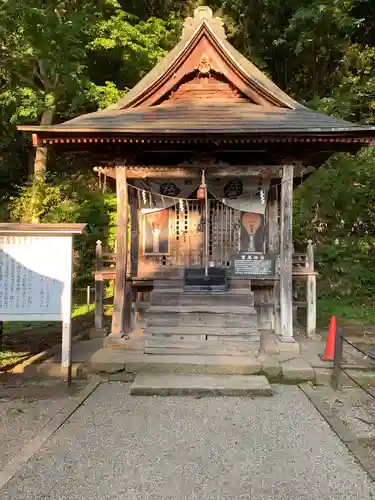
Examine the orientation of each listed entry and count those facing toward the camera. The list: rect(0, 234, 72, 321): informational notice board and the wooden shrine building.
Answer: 2

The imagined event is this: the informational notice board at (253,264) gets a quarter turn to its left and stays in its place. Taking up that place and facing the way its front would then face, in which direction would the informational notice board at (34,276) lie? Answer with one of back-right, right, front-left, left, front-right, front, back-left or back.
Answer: back-right

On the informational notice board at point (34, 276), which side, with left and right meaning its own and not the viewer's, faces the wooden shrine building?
left

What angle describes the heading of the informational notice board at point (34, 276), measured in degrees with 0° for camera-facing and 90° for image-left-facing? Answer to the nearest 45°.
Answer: approximately 0°

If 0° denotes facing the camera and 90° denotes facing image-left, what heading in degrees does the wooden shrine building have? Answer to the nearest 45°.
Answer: approximately 0°

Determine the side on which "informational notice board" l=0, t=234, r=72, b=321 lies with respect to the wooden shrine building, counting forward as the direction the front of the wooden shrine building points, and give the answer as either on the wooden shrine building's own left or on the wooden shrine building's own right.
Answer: on the wooden shrine building's own right
